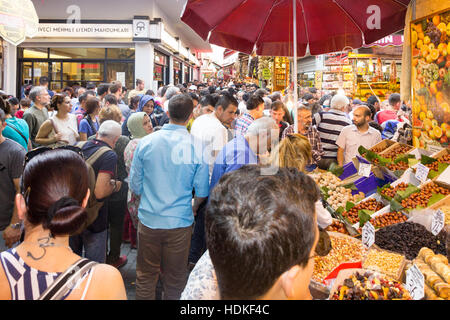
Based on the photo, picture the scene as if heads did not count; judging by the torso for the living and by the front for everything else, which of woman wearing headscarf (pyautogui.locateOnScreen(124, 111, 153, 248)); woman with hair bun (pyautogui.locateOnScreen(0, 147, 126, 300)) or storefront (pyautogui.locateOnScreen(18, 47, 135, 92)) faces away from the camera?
the woman with hair bun

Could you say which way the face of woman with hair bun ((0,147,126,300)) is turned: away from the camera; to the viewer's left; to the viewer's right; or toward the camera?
away from the camera

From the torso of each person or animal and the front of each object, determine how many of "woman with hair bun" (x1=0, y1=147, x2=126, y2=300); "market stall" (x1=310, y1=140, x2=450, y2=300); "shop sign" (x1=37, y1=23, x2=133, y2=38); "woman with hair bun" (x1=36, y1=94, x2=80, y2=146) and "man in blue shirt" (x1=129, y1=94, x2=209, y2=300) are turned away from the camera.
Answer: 2

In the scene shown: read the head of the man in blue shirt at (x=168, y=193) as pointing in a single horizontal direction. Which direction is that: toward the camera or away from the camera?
away from the camera

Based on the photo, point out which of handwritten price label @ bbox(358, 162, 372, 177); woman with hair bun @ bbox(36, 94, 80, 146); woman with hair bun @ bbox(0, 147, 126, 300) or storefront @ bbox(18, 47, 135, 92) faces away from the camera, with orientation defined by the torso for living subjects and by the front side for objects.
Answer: woman with hair bun @ bbox(0, 147, 126, 300)

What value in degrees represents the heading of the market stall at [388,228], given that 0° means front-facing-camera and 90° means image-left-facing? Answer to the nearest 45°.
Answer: approximately 45°

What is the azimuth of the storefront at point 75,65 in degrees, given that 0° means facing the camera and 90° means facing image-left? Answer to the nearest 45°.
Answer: approximately 0°

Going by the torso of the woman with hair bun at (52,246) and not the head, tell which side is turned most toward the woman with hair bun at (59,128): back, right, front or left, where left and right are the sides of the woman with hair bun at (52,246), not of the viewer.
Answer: front

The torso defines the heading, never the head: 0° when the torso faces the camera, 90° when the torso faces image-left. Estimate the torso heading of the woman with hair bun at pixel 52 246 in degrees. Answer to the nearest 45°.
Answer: approximately 180°

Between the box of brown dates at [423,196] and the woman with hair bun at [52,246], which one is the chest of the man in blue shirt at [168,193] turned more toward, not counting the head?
the box of brown dates

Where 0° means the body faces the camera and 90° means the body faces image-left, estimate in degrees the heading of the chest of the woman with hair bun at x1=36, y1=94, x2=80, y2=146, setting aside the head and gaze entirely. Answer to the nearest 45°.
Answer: approximately 315°
